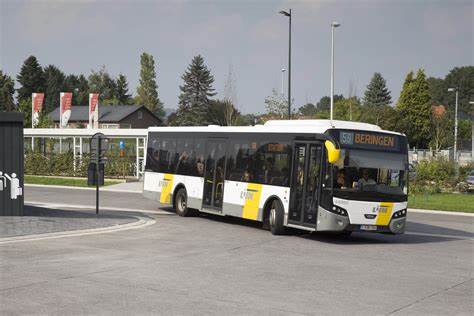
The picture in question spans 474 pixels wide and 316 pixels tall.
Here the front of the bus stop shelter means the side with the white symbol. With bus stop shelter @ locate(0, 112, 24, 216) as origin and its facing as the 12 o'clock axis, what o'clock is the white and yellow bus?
The white and yellow bus is roughly at 10 o'clock from the bus stop shelter.

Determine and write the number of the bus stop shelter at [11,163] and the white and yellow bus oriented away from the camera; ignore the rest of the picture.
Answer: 0

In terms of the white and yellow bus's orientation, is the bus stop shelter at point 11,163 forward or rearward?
rearward

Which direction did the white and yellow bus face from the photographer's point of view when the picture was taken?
facing the viewer and to the right of the viewer

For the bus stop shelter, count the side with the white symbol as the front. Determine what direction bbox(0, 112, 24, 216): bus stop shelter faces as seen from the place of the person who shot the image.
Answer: facing the viewer

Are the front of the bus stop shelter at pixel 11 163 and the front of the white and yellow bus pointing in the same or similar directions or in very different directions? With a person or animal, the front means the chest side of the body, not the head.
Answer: same or similar directions

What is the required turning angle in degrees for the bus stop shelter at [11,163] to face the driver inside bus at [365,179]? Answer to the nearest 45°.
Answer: approximately 45° to its left

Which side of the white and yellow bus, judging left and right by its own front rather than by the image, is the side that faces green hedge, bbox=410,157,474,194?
left
